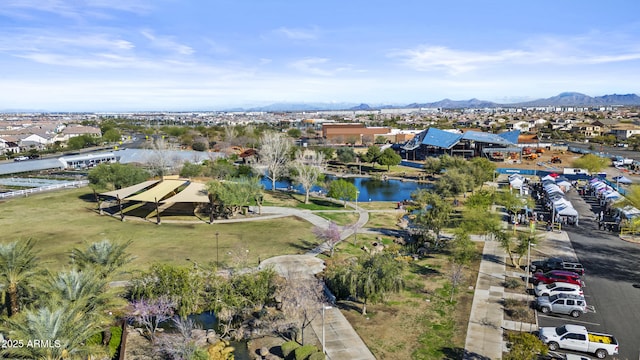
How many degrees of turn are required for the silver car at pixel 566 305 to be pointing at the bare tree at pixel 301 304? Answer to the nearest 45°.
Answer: approximately 45° to its left

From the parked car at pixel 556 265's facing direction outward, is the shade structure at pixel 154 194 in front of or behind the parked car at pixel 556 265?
in front

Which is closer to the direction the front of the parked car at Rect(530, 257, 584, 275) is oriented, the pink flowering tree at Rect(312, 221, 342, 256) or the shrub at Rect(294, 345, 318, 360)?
the pink flowering tree

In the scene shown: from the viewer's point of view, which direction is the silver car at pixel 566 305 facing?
to the viewer's left

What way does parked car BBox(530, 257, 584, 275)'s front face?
to the viewer's left

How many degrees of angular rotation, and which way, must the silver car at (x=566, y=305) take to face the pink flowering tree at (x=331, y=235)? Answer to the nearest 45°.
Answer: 0° — it already faces it

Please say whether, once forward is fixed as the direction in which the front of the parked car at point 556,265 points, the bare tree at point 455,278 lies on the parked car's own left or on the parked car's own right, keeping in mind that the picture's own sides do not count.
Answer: on the parked car's own left

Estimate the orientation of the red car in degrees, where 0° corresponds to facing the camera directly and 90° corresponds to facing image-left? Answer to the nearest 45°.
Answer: approximately 90°

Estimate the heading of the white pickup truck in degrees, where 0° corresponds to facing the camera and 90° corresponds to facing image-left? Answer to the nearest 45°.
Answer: approximately 90°

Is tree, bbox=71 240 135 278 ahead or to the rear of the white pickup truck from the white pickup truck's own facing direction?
ahead
